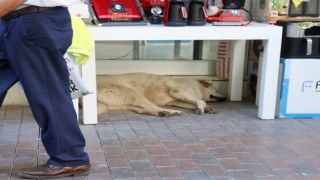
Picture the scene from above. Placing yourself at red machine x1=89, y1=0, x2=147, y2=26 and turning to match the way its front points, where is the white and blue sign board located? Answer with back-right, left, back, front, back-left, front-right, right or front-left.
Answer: left

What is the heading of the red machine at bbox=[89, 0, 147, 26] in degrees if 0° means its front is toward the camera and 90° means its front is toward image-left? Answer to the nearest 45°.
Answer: approximately 0°
